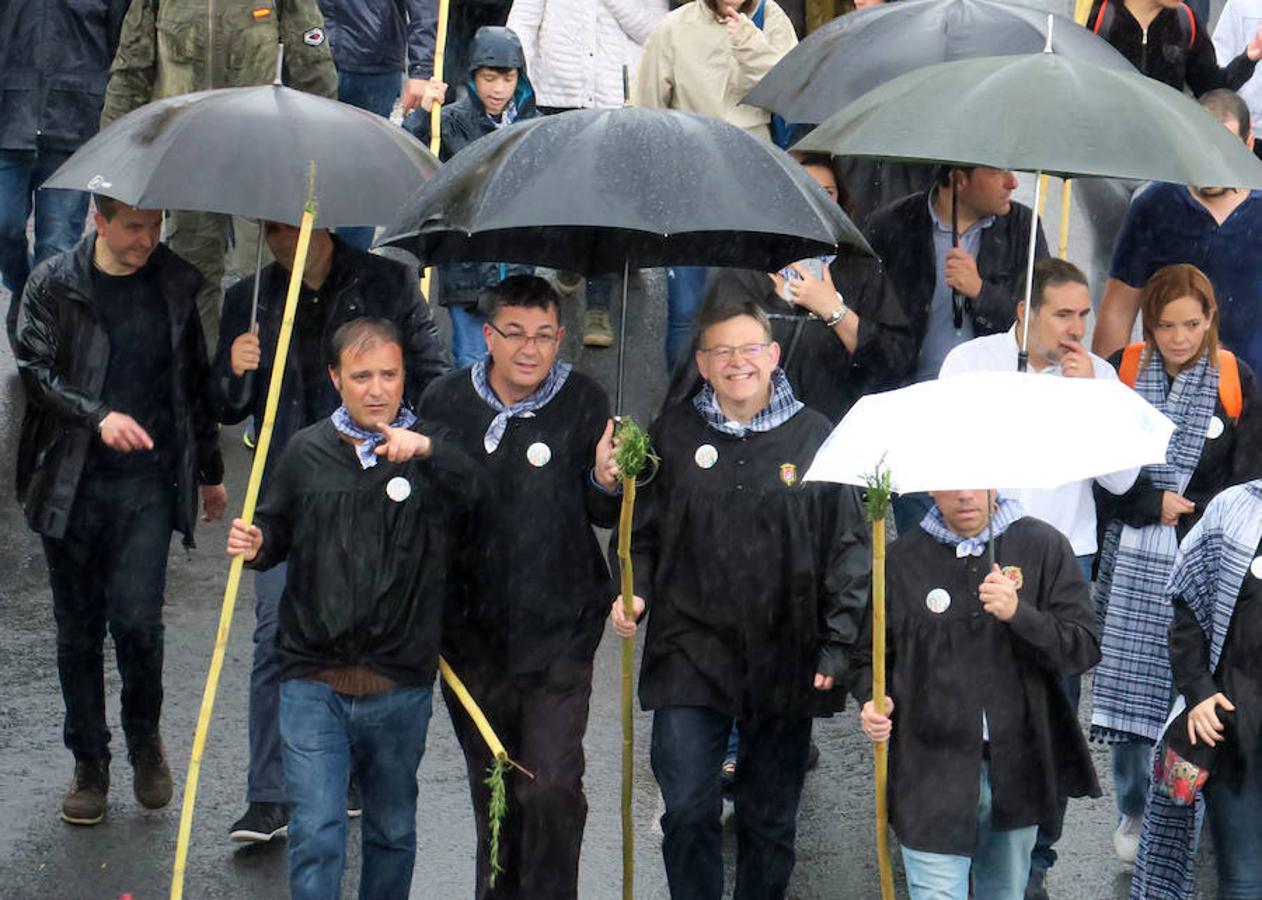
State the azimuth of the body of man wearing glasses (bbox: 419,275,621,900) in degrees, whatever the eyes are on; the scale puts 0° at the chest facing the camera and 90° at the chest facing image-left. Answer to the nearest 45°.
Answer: approximately 0°

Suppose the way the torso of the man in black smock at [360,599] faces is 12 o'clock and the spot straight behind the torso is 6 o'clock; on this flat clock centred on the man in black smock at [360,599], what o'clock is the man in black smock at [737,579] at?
the man in black smock at [737,579] is roughly at 9 o'clock from the man in black smock at [360,599].

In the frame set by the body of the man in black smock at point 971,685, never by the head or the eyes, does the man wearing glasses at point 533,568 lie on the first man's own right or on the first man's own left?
on the first man's own right

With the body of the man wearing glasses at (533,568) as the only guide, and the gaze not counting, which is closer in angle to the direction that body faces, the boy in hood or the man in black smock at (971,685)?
the man in black smock

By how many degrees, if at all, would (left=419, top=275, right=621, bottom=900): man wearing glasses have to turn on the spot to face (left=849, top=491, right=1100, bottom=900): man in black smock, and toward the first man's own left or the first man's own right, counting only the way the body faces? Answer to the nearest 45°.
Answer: approximately 90° to the first man's own left

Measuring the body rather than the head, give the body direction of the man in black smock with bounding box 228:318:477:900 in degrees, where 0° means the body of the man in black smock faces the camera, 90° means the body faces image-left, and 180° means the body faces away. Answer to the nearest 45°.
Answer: approximately 0°

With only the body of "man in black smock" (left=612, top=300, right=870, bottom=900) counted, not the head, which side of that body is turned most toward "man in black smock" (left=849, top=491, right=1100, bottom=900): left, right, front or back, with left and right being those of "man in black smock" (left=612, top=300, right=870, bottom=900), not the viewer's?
left

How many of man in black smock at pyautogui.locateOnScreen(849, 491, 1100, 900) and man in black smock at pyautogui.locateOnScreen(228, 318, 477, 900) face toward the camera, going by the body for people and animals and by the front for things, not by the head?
2
